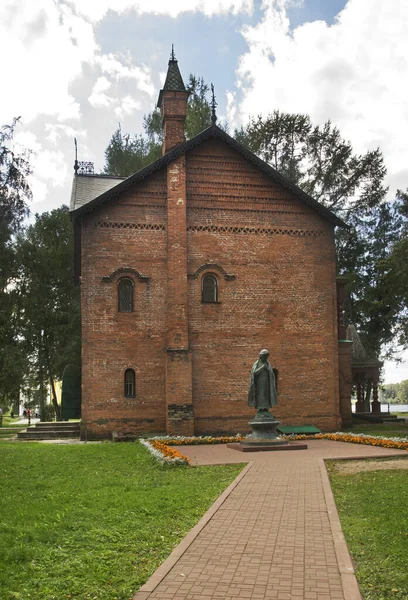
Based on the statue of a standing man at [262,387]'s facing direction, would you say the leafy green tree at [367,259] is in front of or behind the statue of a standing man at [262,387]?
behind

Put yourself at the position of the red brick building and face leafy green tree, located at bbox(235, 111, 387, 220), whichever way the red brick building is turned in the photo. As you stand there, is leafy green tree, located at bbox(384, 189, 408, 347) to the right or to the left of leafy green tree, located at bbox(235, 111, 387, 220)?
right

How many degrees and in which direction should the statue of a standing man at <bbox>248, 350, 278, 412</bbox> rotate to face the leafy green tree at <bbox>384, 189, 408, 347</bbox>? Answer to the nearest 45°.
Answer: approximately 135° to its left

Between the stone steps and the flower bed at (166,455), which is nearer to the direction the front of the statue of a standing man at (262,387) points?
the flower bed

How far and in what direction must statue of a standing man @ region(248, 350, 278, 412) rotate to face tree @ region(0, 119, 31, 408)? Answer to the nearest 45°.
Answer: approximately 135° to its right

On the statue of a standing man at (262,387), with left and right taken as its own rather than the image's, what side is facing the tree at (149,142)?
back

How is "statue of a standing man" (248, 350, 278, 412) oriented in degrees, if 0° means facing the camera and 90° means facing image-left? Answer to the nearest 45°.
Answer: approximately 0°

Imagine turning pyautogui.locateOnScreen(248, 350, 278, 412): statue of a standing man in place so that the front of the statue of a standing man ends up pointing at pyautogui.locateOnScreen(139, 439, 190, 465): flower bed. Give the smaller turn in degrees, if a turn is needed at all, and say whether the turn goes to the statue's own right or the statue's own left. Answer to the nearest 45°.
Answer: approximately 45° to the statue's own right
